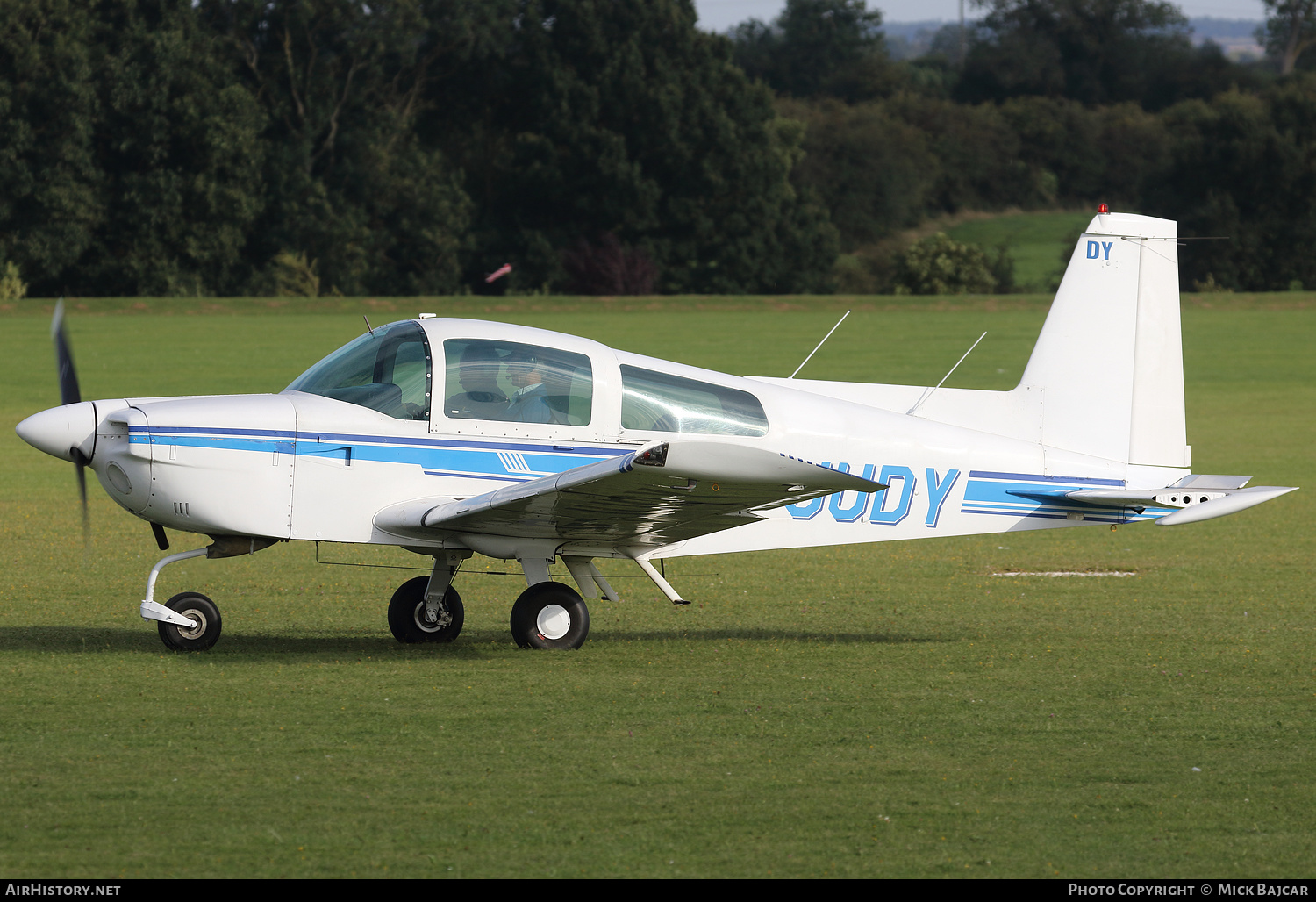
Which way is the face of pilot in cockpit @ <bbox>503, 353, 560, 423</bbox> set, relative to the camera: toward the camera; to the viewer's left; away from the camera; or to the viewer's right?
to the viewer's left

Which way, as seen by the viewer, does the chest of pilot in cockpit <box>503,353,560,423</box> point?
to the viewer's left

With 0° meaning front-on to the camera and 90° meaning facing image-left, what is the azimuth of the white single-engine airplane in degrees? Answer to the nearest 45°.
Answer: approximately 90°

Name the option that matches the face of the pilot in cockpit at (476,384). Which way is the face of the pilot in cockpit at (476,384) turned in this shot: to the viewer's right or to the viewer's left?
to the viewer's left
